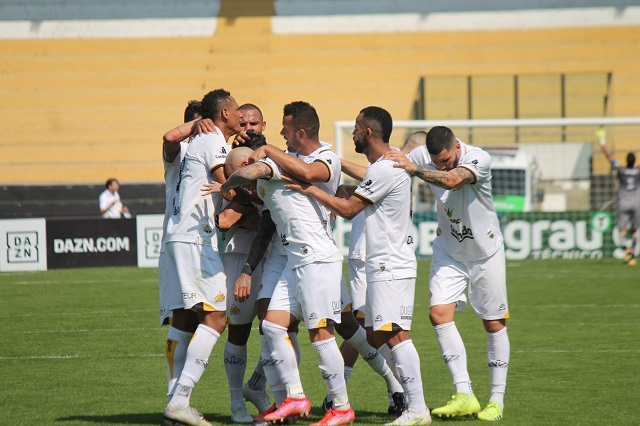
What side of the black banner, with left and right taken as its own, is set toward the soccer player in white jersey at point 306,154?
front

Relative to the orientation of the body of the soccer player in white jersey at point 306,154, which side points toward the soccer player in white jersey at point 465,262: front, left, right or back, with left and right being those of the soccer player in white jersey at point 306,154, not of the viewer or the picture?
back

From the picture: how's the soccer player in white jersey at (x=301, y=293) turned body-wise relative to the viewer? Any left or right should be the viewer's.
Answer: facing to the left of the viewer

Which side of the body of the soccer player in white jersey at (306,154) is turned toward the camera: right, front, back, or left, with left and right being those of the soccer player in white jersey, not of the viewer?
left

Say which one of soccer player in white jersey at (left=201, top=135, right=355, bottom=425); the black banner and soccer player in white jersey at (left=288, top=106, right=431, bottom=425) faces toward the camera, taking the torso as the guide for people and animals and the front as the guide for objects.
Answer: the black banner

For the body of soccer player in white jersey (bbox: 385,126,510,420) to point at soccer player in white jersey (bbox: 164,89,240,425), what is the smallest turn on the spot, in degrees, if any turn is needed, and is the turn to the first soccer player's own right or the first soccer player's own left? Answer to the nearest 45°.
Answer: approximately 45° to the first soccer player's own right

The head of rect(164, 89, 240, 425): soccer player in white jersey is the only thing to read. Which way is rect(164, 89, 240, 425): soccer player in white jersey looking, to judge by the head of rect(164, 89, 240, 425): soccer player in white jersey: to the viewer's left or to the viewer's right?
to the viewer's right

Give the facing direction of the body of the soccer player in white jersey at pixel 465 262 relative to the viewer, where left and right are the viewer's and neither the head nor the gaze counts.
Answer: facing the viewer and to the left of the viewer

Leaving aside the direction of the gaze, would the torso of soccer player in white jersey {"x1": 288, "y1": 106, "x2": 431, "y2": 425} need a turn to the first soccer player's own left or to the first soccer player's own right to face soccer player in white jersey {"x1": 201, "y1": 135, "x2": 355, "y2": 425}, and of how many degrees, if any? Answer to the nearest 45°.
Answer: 0° — they already face them

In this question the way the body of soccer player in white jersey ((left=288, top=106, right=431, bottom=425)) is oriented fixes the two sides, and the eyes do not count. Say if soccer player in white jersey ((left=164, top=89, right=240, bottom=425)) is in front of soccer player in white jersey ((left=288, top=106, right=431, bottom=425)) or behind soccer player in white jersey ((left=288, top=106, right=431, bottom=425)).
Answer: in front
